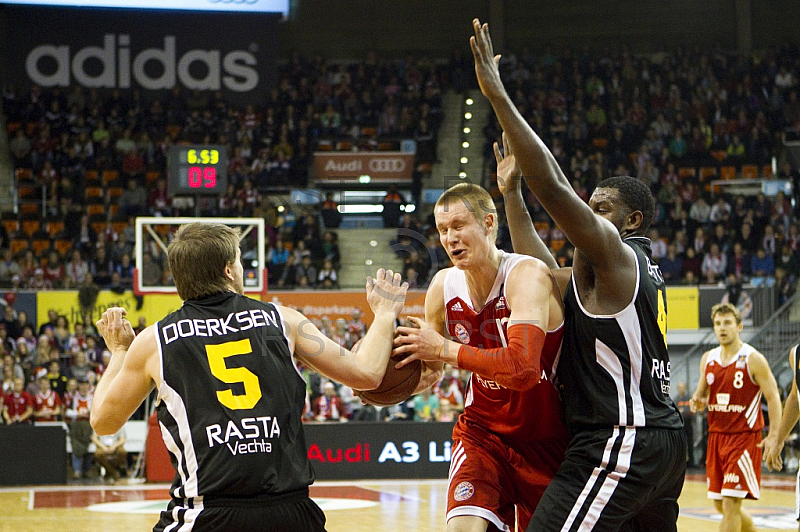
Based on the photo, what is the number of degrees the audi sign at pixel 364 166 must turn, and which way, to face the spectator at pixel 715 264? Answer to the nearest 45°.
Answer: approximately 45° to its left

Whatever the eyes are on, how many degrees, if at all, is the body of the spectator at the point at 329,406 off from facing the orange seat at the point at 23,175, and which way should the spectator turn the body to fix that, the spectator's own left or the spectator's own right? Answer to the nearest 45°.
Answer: approximately 135° to the spectator's own right

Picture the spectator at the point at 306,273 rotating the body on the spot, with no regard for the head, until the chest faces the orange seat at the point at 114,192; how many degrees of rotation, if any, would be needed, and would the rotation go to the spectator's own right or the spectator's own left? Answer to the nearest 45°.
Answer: approximately 135° to the spectator's own right

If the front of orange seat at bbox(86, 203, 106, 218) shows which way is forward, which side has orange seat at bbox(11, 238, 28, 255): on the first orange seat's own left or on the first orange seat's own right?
on the first orange seat's own right

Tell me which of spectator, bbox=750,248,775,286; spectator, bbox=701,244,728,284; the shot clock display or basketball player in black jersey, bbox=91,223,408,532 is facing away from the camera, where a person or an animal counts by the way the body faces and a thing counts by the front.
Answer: the basketball player in black jersey

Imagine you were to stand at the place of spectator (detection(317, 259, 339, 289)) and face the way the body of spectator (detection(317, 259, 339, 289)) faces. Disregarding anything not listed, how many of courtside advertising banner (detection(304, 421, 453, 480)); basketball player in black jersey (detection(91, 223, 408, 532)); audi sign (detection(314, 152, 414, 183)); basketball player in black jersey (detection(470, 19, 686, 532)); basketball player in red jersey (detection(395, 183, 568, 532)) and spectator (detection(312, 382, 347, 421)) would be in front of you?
5

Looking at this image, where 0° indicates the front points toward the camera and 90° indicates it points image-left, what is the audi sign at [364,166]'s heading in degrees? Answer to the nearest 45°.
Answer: approximately 0°

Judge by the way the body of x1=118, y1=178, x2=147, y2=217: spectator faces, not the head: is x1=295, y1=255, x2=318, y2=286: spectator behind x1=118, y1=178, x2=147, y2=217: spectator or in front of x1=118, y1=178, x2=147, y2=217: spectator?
in front

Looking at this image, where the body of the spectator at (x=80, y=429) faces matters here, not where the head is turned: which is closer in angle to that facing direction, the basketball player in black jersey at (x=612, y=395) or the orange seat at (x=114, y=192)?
the basketball player in black jersey
